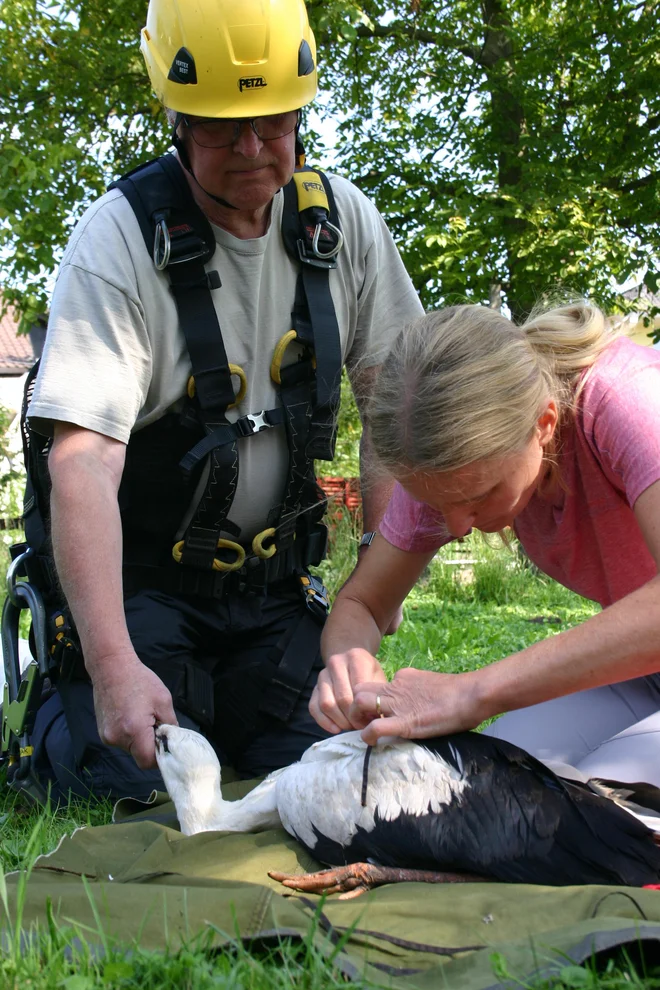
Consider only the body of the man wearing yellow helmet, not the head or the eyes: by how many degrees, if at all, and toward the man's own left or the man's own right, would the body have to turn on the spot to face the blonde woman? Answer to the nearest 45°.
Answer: approximately 45° to the man's own left

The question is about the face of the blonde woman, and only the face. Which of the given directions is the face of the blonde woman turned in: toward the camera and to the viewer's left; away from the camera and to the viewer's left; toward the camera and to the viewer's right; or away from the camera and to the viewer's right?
toward the camera and to the viewer's left

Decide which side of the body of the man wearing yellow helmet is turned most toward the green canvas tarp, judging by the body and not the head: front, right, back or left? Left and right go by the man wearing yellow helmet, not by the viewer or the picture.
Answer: front

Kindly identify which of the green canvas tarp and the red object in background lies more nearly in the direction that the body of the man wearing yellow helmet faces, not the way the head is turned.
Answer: the green canvas tarp

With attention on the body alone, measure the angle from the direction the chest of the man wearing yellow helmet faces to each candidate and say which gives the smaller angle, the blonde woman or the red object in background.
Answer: the blonde woman

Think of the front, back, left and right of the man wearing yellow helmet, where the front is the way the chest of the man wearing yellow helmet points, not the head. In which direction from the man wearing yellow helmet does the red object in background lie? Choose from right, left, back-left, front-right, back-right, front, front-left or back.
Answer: back

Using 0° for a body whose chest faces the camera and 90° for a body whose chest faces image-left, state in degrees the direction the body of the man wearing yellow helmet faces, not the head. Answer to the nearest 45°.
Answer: approximately 0°

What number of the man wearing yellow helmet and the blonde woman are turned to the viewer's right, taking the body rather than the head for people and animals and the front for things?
0

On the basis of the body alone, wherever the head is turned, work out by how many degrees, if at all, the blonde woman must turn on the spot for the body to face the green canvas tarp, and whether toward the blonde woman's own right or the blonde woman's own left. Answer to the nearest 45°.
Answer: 0° — they already face it

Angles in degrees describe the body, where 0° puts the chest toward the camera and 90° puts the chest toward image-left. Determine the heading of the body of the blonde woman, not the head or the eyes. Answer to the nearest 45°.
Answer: approximately 45°

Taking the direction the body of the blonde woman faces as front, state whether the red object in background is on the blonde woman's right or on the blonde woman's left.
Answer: on the blonde woman's right
